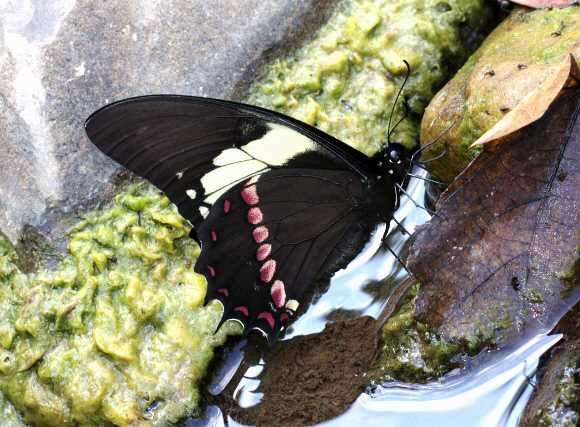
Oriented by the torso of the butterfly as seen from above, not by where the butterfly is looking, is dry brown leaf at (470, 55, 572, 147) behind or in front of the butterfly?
in front

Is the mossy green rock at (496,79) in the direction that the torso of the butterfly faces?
yes

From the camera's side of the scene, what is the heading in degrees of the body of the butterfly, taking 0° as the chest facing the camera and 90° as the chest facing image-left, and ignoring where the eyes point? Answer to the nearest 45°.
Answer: approximately 270°

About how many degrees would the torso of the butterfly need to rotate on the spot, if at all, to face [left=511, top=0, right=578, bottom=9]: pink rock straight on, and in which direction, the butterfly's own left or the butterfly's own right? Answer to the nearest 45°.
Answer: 0° — it already faces it
